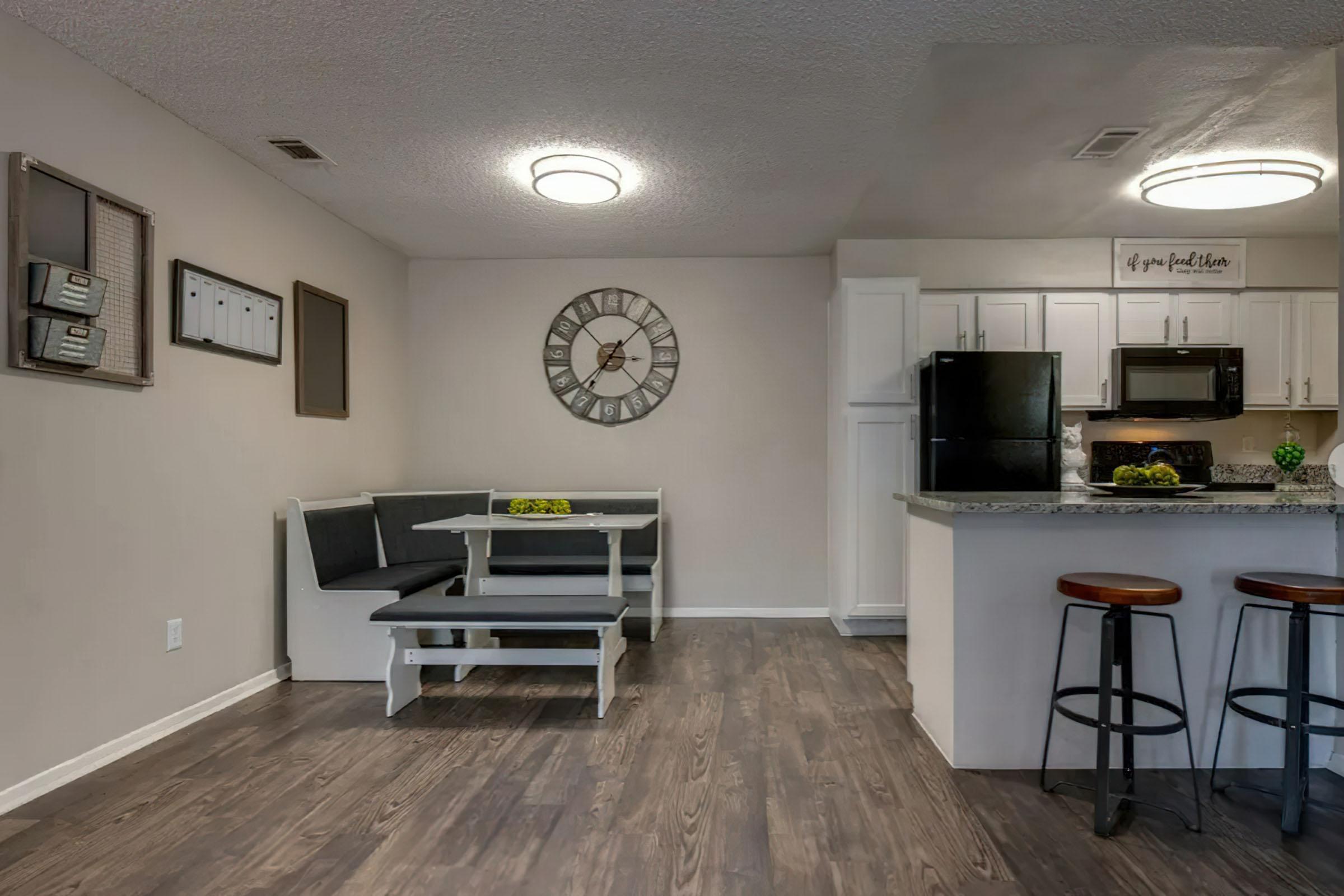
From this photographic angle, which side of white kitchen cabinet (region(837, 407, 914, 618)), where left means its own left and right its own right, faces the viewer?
front

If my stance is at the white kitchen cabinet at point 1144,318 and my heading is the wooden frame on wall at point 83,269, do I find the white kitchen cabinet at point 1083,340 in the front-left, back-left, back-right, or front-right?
front-right

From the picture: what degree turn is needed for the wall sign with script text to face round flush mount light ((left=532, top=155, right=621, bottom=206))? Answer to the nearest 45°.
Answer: approximately 45° to its right

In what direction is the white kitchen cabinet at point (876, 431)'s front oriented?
toward the camera

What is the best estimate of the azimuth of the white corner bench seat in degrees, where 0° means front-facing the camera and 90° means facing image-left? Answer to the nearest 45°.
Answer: approximately 315°

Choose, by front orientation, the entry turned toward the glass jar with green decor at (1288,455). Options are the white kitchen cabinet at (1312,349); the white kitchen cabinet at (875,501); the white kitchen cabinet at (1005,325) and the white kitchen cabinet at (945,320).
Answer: the white kitchen cabinet at (1312,349)

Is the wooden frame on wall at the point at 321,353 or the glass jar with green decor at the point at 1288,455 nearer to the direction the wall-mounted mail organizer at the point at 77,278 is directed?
the glass jar with green decor

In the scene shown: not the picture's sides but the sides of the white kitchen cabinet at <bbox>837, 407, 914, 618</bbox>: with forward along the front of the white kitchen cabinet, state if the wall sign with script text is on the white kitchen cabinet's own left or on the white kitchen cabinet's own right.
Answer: on the white kitchen cabinet's own left

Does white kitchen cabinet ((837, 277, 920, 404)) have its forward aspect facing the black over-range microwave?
no

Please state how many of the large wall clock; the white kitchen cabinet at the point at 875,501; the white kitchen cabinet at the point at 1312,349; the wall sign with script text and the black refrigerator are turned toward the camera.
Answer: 5

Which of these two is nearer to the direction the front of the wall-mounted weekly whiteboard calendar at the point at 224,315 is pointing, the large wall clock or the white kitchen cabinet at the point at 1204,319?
the white kitchen cabinet

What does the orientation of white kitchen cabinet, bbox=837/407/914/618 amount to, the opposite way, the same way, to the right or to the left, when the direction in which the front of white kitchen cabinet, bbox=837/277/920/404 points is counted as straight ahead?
the same way

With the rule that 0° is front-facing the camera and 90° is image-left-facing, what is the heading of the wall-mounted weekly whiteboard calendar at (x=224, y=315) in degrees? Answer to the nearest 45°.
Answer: approximately 315°

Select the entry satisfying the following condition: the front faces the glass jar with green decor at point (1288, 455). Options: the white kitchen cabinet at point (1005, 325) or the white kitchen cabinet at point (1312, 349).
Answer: the white kitchen cabinet at point (1312, 349)

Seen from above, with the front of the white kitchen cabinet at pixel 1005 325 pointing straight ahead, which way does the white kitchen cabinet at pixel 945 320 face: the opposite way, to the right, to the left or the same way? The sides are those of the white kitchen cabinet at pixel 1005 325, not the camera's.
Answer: the same way

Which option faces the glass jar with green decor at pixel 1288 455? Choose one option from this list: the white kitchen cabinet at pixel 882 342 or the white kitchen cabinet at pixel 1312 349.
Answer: the white kitchen cabinet at pixel 1312 349

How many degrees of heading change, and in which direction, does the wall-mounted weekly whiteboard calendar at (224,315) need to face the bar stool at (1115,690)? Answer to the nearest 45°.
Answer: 0° — it already faces it

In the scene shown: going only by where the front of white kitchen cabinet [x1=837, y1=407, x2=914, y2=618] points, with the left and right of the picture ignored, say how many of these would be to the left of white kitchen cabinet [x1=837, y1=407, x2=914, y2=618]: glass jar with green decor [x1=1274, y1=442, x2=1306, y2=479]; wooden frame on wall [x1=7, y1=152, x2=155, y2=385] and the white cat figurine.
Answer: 2

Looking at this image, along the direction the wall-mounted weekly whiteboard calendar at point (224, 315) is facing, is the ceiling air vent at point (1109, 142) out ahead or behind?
ahead

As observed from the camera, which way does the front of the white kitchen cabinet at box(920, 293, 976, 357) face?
facing the viewer
